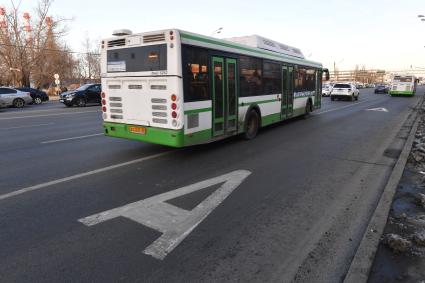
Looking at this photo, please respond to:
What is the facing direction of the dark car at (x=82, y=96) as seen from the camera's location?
facing the viewer and to the left of the viewer

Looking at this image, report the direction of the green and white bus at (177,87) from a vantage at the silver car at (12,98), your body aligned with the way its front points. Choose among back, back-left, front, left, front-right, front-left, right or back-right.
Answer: left

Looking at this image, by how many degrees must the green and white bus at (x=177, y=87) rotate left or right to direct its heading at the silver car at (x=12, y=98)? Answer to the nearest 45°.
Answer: approximately 90° to its left

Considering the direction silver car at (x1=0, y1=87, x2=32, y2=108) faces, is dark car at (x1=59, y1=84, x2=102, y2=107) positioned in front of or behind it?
behind

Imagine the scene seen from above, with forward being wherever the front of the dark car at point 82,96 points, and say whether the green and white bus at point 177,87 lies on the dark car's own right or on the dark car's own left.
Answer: on the dark car's own left

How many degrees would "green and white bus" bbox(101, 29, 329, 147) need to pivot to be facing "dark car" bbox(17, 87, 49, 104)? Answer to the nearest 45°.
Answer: approximately 90° to its left

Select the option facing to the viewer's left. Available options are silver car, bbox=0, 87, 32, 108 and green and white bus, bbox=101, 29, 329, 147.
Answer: the silver car

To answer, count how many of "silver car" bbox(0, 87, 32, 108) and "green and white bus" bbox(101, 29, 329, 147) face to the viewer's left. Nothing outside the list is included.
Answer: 1

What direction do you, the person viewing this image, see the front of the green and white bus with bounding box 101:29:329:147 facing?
facing away from the viewer and to the right of the viewer

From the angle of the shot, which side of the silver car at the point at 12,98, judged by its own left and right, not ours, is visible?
left
